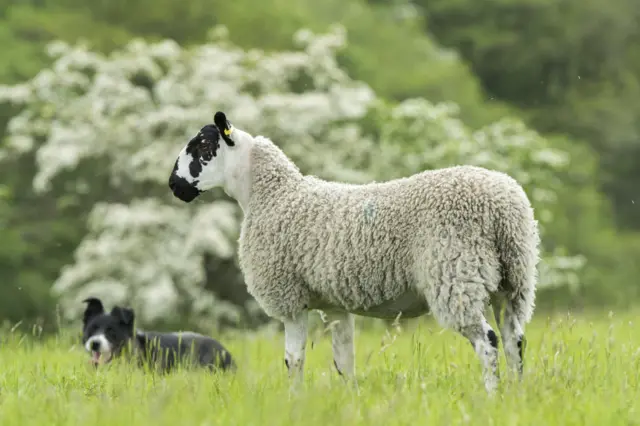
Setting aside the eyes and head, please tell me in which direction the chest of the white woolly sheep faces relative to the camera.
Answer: to the viewer's left

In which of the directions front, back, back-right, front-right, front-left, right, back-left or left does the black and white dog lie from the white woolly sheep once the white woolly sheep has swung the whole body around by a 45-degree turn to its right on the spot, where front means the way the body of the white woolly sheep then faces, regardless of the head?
front

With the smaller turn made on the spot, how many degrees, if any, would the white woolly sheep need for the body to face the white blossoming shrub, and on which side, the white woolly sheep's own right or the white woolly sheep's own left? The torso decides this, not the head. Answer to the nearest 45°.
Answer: approximately 90° to the white woolly sheep's own right
